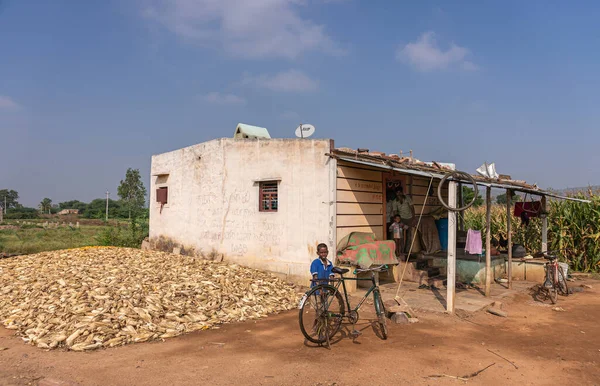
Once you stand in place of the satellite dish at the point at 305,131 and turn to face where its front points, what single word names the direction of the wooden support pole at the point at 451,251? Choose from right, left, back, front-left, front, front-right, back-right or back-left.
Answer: left

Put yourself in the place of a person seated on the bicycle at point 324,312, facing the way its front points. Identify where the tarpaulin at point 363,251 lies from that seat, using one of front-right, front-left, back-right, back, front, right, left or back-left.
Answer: front-left

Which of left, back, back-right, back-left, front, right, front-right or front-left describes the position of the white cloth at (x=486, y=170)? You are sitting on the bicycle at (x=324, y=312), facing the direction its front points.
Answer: front

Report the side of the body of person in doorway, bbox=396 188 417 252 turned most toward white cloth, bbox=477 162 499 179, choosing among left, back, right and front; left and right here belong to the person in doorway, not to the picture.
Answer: left

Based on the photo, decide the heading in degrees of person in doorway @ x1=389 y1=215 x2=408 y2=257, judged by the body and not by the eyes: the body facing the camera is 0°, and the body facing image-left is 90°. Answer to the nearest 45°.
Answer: approximately 0°

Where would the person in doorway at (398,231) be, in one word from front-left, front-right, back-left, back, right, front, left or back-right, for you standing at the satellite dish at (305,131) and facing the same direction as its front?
back-left

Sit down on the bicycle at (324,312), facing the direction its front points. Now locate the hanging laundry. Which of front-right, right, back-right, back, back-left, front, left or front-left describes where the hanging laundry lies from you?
front

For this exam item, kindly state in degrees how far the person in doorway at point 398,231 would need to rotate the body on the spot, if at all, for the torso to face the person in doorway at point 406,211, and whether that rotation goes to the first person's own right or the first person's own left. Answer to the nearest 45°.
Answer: approximately 180°

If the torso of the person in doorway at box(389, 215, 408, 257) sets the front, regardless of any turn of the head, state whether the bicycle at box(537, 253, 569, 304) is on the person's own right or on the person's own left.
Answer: on the person's own left

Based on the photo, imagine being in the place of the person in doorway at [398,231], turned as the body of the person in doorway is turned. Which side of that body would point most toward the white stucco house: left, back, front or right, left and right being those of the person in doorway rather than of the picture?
right

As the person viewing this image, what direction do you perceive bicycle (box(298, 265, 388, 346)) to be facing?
facing away from the viewer and to the right of the viewer

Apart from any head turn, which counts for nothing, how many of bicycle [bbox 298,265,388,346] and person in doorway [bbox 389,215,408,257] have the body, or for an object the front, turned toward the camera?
1
